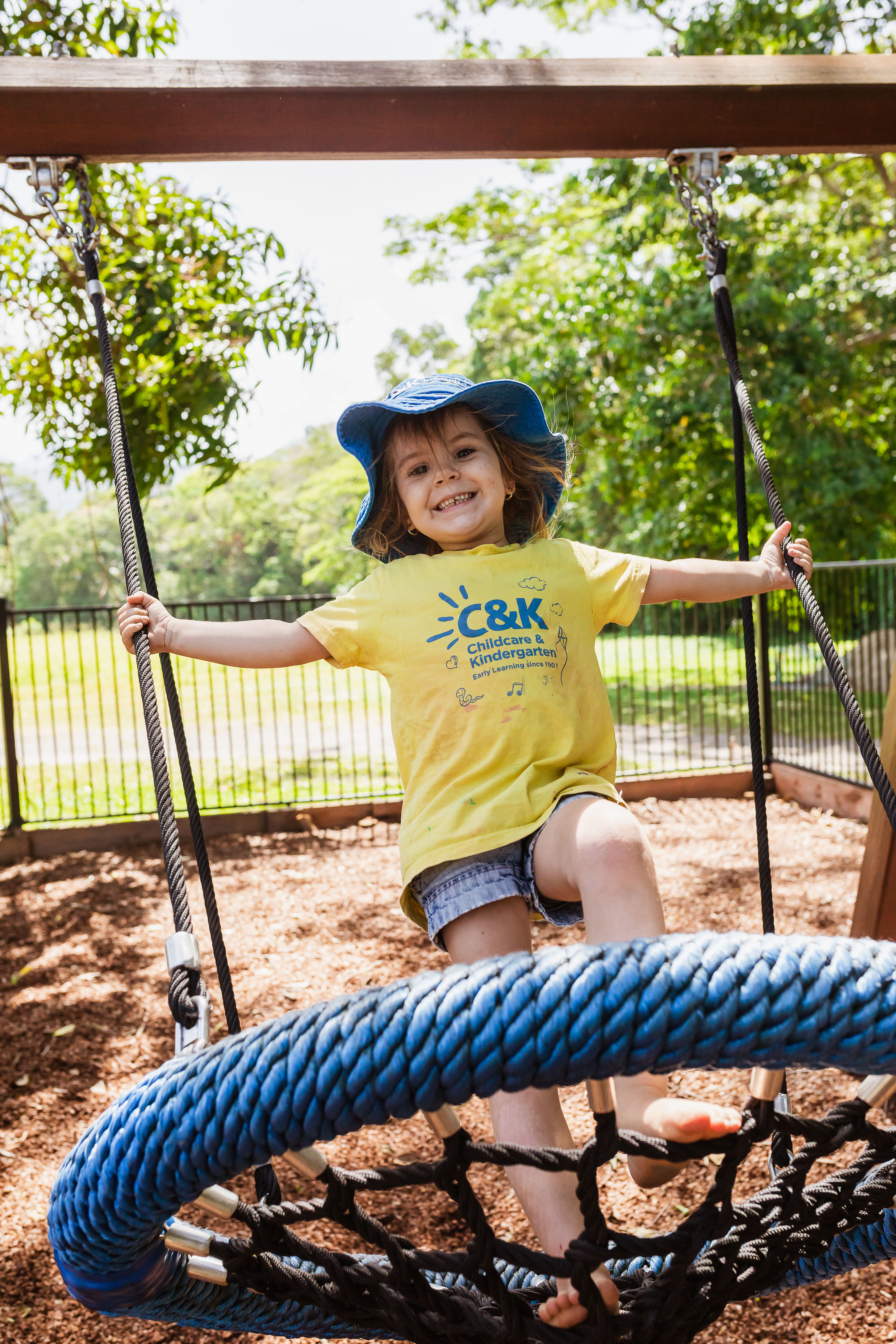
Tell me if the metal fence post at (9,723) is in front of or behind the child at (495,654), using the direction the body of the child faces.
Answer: behind

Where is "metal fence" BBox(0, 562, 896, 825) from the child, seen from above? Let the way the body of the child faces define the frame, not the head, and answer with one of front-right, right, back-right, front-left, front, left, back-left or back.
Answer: back

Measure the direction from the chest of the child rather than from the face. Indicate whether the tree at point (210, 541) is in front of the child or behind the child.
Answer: behind

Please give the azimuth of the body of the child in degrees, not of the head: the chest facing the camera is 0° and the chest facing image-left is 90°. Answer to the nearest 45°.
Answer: approximately 0°
